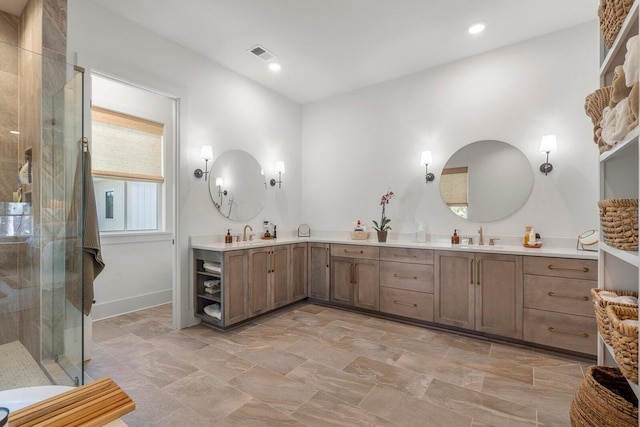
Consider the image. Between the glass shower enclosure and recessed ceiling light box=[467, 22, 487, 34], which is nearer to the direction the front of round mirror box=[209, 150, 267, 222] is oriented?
the recessed ceiling light

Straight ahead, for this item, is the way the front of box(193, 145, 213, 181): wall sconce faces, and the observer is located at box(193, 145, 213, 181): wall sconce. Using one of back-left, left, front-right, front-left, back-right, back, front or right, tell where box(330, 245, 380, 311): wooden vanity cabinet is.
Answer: front-left

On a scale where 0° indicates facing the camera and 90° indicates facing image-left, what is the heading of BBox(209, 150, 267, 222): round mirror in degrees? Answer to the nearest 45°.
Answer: approximately 315°

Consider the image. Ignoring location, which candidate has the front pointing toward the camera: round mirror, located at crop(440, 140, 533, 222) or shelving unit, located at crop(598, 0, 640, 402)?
the round mirror

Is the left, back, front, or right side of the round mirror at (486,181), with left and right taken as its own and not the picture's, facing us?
front

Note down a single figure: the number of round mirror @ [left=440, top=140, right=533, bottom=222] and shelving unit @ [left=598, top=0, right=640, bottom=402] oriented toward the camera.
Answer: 1

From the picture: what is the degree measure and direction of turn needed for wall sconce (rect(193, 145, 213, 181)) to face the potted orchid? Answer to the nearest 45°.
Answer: approximately 45° to its left

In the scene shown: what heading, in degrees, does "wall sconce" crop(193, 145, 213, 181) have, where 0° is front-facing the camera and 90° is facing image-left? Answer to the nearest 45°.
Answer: approximately 315°

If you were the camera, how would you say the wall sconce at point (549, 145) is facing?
facing the viewer

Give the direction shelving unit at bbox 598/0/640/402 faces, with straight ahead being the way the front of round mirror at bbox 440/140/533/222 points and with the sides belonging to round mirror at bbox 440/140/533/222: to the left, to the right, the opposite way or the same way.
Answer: to the right

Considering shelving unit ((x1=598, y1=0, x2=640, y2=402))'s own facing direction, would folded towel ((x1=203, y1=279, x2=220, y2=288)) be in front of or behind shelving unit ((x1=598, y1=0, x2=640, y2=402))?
in front

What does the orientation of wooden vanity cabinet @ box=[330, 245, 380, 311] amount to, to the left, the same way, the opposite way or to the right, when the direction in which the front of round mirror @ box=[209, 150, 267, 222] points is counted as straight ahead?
to the right

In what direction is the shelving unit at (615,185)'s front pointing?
to the viewer's left

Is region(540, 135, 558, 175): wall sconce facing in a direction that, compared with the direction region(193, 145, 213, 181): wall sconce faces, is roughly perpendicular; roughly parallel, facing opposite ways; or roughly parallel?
roughly perpendicular

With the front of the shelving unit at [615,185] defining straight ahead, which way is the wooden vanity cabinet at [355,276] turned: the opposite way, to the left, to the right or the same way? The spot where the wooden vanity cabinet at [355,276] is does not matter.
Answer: to the left

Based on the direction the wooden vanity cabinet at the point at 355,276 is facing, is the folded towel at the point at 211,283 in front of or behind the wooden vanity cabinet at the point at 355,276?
in front

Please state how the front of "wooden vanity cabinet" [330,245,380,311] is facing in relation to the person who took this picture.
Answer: facing the viewer and to the left of the viewer

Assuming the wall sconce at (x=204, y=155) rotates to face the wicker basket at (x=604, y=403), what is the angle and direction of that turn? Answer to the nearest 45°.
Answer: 0° — it already faces it
